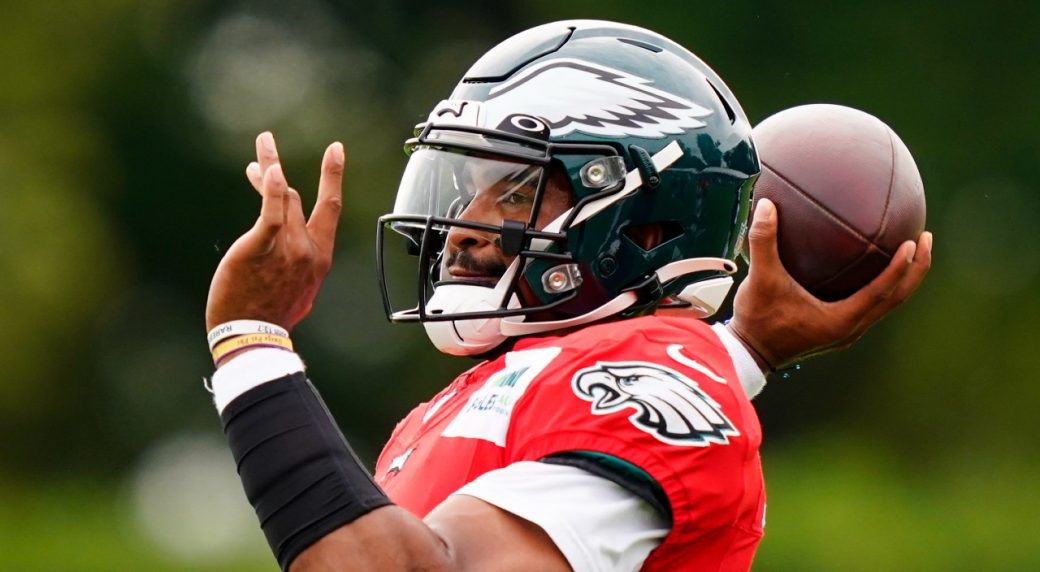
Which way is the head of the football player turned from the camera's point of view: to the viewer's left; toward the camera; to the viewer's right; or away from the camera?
to the viewer's left

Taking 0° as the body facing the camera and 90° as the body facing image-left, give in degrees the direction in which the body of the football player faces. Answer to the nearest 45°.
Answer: approximately 90°
